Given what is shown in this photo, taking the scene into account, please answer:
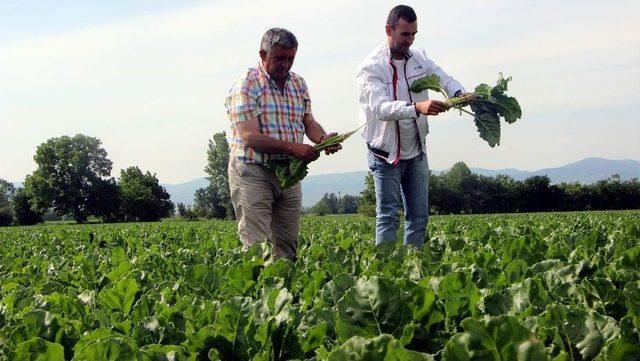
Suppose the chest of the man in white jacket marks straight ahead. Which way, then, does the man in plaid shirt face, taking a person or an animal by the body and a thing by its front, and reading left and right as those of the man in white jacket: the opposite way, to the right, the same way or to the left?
the same way

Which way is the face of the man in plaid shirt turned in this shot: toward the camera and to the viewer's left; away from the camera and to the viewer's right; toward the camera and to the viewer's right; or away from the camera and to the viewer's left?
toward the camera and to the viewer's right

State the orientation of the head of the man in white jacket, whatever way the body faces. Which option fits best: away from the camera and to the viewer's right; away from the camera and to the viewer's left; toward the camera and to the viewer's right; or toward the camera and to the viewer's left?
toward the camera and to the viewer's right

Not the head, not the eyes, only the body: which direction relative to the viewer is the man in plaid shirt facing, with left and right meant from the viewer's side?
facing the viewer and to the right of the viewer

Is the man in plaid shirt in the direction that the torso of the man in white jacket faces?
no

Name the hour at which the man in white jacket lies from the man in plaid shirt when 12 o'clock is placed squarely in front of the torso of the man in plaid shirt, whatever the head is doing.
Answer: The man in white jacket is roughly at 10 o'clock from the man in plaid shirt.

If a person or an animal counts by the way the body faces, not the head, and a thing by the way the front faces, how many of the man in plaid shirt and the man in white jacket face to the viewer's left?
0
